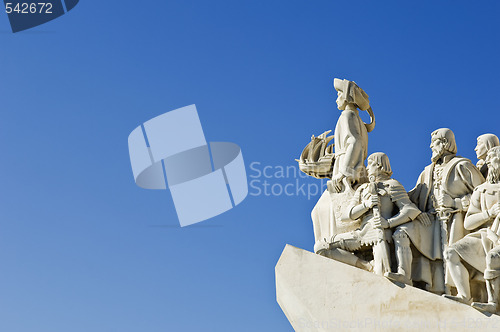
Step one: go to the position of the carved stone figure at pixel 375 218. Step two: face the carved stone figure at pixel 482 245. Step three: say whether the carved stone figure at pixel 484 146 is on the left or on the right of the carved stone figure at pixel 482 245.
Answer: left

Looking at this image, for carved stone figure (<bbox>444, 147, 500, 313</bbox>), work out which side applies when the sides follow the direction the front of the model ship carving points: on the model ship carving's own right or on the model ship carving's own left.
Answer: on the model ship carving's own left

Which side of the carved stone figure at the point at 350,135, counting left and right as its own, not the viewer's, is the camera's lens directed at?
left

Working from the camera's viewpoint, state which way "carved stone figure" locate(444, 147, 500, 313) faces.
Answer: facing the viewer and to the left of the viewer

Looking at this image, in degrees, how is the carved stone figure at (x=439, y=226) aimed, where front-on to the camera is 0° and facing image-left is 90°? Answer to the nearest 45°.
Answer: approximately 45°

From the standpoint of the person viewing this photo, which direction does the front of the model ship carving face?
facing to the left of the viewer
